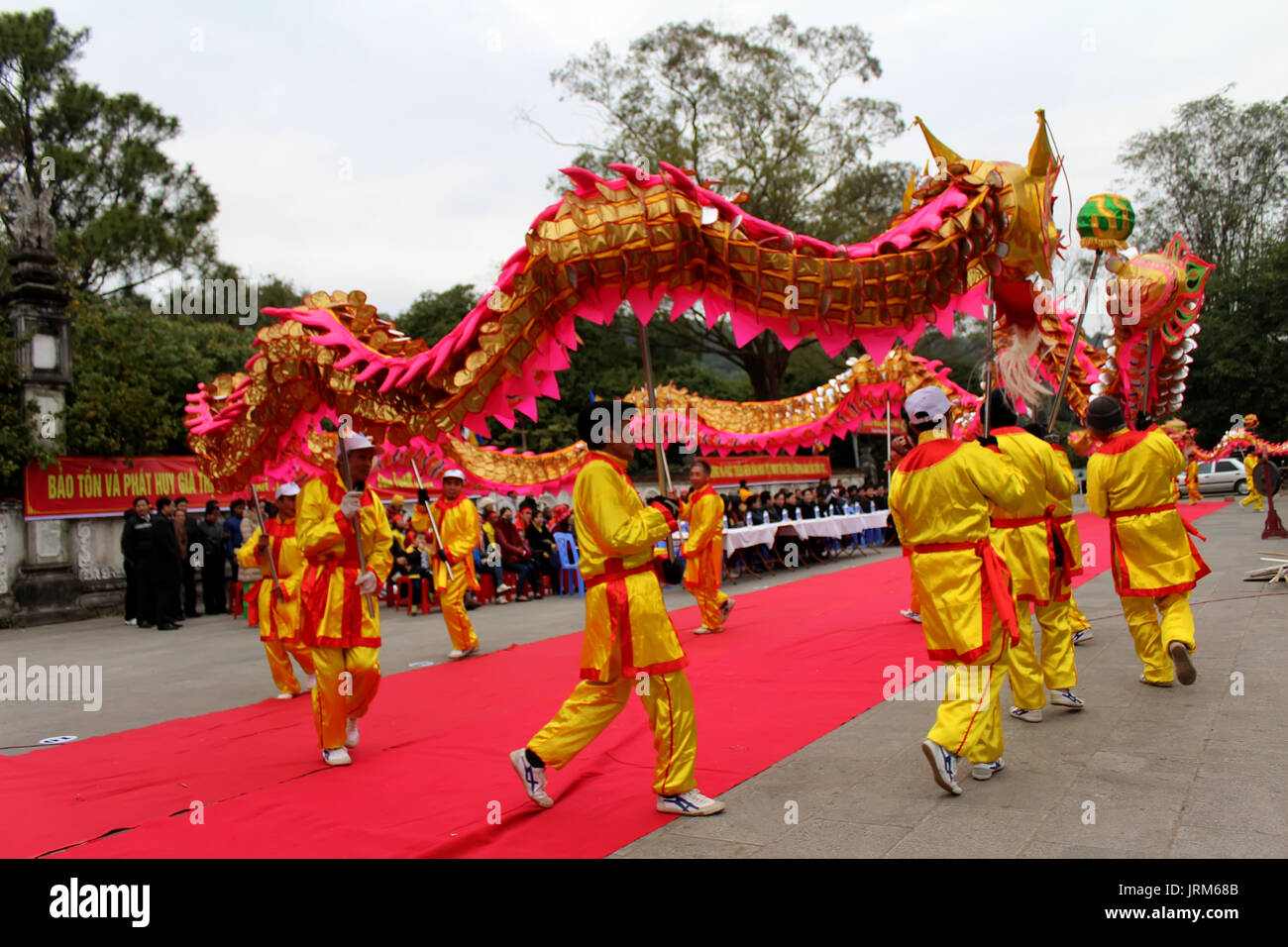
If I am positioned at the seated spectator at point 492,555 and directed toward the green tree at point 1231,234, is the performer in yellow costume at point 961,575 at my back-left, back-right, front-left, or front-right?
back-right

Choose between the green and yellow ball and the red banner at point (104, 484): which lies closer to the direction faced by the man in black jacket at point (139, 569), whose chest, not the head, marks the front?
the green and yellow ball

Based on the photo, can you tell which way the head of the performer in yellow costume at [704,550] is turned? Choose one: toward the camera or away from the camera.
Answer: toward the camera

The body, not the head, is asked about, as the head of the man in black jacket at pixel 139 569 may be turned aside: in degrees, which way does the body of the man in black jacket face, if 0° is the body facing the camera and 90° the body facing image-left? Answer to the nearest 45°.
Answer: approximately 315°

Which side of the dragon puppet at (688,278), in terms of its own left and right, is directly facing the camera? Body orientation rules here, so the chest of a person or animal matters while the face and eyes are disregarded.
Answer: right

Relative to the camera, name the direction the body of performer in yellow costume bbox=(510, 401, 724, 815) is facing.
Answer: to the viewer's right

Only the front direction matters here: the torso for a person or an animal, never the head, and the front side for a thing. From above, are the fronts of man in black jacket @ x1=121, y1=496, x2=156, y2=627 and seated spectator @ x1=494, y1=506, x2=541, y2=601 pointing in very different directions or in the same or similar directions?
same or similar directions

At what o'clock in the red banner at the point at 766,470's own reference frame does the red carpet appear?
The red carpet is roughly at 12 o'clock from the red banner.

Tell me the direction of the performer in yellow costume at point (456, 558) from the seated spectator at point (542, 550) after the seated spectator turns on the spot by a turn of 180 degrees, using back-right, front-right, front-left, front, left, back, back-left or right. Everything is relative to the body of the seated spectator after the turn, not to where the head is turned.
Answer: back-left

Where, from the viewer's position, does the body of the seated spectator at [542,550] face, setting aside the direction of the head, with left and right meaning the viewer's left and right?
facing the viewer and to the right of the viewer

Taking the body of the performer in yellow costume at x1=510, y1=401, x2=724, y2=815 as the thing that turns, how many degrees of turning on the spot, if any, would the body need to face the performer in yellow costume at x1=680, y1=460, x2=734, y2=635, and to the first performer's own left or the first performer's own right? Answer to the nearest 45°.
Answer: approximately 90° to the first performer's own left

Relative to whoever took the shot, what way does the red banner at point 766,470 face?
facing the viewer

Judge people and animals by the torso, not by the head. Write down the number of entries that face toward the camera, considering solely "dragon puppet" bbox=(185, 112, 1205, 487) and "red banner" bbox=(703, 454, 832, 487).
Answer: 1

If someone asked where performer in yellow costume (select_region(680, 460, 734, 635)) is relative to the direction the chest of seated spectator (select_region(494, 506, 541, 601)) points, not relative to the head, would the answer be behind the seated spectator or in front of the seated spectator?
in front
